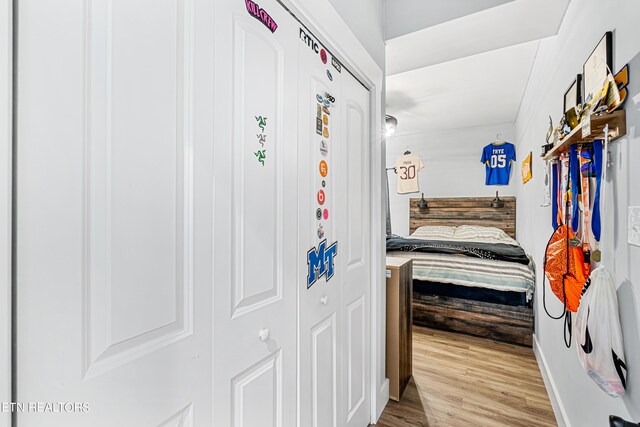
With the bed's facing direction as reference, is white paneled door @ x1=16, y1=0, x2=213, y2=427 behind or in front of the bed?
in front

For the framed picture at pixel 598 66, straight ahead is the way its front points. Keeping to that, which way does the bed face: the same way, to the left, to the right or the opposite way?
to the left

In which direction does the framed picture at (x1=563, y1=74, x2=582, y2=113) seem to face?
to the viewer's left

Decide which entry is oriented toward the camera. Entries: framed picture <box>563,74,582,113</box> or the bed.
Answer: the bed

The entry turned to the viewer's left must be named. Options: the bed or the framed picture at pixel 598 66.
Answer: the framed picture

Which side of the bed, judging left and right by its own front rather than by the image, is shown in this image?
front

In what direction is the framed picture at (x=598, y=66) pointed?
to the viewer's left

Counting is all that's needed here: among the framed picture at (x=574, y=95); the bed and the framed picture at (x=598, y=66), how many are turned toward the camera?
1

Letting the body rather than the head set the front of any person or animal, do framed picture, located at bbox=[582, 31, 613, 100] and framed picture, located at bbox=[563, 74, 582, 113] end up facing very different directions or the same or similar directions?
same or similar directions

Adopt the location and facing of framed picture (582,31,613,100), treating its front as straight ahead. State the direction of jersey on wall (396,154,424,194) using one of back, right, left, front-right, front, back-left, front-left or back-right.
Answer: front-right

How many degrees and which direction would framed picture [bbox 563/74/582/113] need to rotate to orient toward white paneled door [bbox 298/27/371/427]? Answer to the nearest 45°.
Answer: approximately 45° to its left

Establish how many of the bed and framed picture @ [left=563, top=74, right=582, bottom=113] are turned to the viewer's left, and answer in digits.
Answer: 1

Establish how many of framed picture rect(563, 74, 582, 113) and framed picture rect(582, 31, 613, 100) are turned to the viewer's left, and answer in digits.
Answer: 2

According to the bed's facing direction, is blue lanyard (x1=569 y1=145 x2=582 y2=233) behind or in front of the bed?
in front
